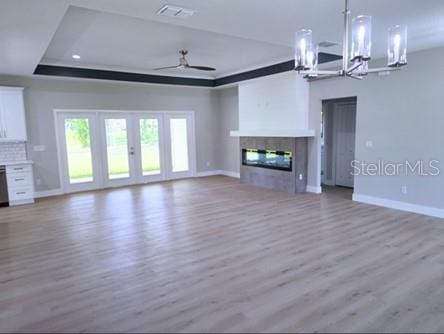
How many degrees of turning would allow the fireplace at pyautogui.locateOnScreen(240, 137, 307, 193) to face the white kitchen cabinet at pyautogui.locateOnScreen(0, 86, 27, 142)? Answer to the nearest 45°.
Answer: approximately 45° to its right

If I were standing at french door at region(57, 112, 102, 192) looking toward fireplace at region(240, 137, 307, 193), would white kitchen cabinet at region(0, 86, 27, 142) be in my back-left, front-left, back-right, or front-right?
back-right

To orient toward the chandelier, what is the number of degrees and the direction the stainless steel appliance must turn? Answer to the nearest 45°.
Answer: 0° — it already faces it

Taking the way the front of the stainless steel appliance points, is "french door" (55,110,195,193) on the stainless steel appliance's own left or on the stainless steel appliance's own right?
on the stainless steel appliance's own left

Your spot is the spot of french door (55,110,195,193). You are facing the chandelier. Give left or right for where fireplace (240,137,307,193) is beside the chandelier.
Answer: left

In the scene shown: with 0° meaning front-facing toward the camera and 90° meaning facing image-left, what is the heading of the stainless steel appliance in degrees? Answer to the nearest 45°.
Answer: approximately 315°

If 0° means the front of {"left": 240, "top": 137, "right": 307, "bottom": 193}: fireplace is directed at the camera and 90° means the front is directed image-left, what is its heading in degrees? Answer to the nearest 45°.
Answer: approximately 45°
